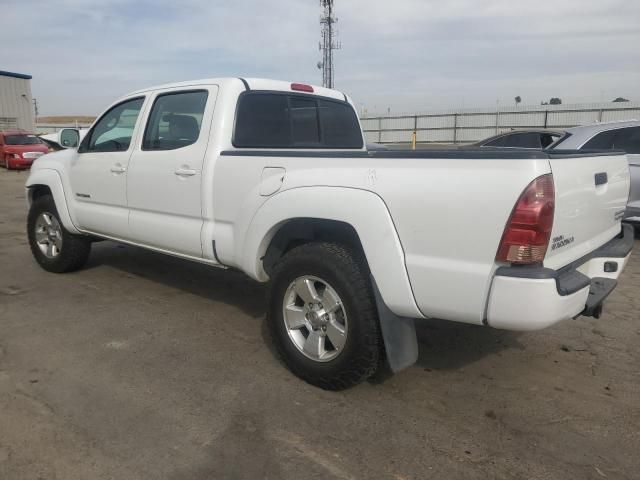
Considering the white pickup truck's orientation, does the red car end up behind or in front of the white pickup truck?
in front

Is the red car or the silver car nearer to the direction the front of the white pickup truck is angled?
the red car

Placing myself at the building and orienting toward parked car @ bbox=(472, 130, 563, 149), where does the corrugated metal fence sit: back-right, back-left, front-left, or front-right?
front-left

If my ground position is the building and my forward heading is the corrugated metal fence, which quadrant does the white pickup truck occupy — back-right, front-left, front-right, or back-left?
front-right

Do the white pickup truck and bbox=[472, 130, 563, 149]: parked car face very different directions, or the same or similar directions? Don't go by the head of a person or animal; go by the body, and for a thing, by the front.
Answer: same or similar directions

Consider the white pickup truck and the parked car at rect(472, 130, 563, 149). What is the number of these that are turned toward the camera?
0

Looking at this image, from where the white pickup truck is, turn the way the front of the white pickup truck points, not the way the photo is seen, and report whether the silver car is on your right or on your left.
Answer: on your right

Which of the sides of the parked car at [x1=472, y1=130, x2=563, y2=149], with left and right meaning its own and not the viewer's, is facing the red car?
back

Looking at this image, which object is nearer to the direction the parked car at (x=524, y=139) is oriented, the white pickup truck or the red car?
the red car

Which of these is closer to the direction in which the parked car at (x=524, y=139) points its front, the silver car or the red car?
the red car

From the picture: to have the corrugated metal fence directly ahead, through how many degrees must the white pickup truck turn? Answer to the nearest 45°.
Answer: approximately 45° to its right

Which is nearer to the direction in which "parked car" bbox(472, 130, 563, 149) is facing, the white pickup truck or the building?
the building

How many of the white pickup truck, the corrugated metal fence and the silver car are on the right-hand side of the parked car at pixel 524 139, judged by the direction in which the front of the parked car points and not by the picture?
1

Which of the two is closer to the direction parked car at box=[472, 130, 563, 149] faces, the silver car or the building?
the building

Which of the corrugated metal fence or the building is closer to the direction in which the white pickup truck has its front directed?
the building

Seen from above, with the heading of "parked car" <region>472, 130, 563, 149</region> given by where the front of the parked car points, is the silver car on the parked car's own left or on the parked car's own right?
on the parked car's own left

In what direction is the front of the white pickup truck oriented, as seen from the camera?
facing away from the viewer and to the left of the viewer
